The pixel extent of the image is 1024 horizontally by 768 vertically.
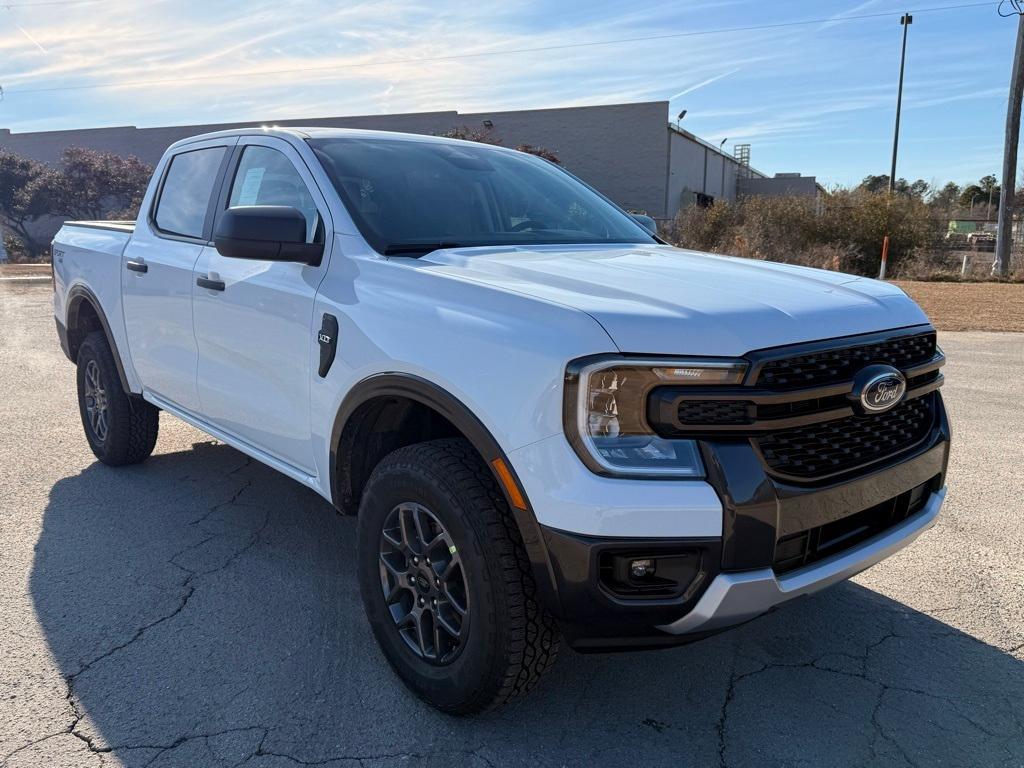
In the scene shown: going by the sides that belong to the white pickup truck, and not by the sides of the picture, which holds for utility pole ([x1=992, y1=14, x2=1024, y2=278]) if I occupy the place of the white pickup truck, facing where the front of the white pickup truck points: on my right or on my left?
on my left

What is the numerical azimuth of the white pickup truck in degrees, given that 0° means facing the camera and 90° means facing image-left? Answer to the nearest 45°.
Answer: approximately 315°

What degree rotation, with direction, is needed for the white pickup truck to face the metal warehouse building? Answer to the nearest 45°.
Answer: approximately 135° to its left
